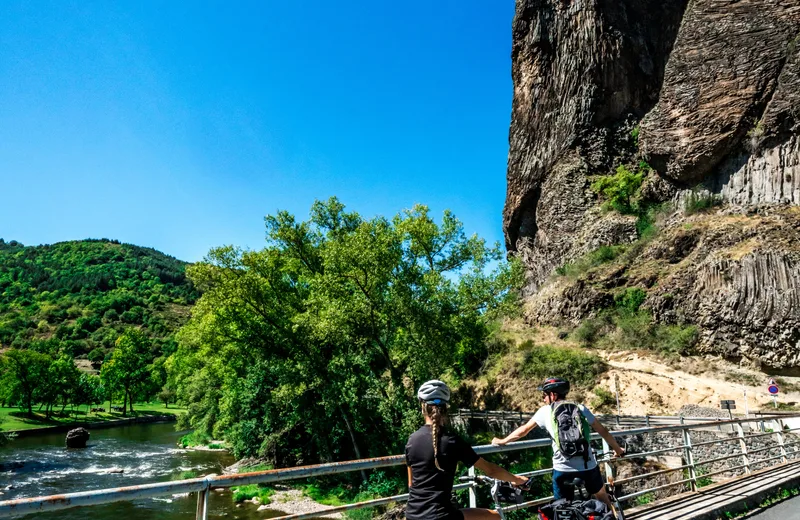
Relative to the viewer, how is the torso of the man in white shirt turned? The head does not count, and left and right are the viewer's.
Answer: facing away from the viewer and to the left of the viewer

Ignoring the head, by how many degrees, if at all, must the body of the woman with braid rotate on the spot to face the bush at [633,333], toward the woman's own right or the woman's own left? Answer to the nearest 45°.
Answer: approximately 45° to the woman's own left

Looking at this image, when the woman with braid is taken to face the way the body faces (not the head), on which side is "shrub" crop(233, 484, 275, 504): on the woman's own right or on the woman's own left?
on the woman's own left

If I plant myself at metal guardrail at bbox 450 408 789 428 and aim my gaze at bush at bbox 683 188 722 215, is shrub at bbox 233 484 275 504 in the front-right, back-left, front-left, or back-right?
back-left

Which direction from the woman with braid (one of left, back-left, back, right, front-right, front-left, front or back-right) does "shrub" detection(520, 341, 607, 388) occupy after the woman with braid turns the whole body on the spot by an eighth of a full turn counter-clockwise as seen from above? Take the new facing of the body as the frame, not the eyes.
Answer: front

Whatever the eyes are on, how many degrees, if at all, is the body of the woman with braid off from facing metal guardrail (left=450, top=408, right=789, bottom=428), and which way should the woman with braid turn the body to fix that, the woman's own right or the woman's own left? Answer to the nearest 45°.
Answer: approximately 45° to the woman's own left

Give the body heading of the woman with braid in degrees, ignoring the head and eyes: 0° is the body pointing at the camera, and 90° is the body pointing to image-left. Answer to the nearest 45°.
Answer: approximately 225°

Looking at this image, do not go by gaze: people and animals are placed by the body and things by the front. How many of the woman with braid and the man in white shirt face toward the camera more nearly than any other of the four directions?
0

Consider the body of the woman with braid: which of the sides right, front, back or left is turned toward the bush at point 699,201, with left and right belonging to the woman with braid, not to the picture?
front

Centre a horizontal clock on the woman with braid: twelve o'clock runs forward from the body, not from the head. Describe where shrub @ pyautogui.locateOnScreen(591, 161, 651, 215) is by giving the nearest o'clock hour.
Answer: The shrub is roughly at 11 o'clock from the woman with braid.

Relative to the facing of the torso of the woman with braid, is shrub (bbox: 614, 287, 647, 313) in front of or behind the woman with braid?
in front

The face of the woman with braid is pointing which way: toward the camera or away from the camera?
away from the camera

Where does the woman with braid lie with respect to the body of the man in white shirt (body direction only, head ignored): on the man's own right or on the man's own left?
on the man's own left
